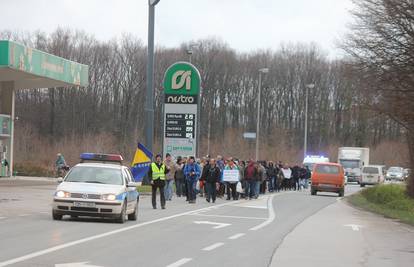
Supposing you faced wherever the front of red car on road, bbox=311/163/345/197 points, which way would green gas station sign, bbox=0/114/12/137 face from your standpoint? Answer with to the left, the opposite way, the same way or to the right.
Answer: to the right

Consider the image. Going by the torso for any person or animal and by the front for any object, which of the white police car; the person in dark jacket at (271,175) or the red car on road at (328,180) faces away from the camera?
the red car on road

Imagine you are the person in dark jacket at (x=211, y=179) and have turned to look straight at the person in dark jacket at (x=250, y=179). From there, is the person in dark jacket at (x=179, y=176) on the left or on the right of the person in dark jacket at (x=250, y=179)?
left

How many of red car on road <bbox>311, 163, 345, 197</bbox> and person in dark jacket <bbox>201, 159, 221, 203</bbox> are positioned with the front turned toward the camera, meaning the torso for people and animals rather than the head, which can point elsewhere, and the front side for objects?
1

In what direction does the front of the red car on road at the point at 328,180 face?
away from the camera

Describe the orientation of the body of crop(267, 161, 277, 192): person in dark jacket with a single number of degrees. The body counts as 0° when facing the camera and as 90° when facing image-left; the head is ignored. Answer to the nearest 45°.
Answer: approximately 0°

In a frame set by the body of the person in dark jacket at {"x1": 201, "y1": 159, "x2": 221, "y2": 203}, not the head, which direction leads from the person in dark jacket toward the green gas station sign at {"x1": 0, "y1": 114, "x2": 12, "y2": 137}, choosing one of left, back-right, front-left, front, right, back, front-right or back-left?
back-right

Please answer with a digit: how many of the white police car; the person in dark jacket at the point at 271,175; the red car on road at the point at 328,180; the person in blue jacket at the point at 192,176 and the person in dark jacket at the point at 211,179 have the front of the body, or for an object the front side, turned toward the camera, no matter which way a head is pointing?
4

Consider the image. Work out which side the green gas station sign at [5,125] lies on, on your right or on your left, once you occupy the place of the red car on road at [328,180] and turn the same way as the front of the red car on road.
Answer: on your left
